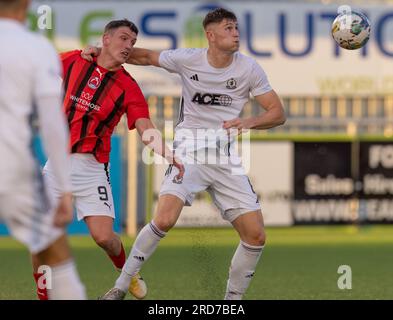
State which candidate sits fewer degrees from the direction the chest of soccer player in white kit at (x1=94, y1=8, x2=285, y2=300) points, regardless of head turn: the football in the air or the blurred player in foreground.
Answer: the blurred player in foreground

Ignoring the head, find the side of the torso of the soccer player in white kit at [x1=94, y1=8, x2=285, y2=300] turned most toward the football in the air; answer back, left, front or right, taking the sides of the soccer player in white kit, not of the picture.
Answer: left

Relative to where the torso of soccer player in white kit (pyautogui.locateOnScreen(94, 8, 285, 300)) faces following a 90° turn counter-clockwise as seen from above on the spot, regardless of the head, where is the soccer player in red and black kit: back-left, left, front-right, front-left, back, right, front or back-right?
back

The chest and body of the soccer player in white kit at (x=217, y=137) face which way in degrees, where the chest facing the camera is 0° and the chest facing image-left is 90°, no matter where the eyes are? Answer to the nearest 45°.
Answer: approximately 0°

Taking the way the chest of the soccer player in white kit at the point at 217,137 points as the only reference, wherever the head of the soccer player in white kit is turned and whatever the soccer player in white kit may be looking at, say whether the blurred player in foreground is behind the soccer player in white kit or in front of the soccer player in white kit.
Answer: in front
